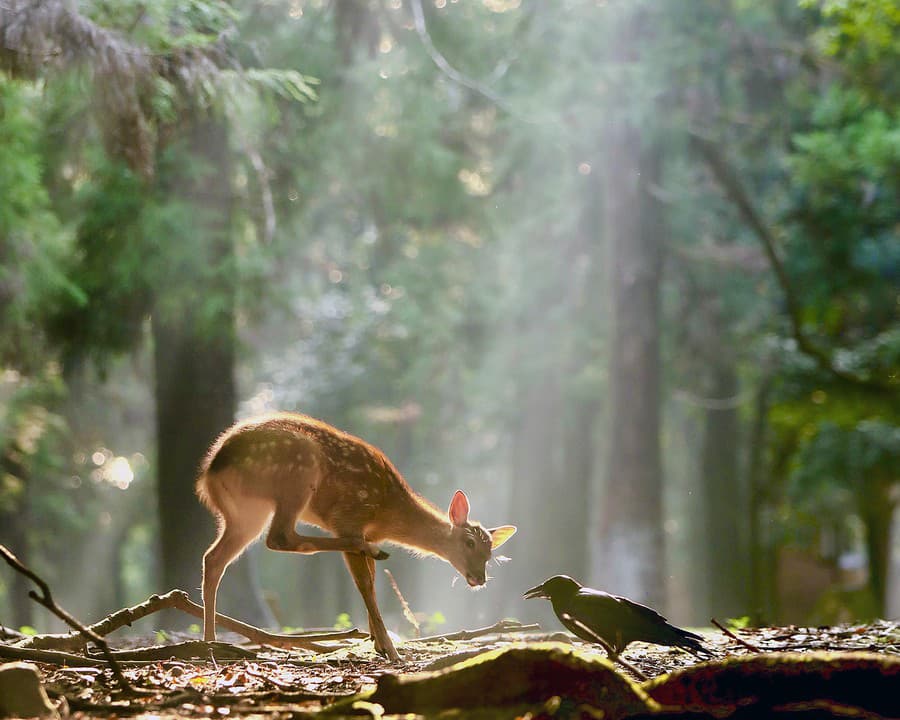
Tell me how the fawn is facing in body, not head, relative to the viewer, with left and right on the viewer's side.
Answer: facing to the right of the viewer

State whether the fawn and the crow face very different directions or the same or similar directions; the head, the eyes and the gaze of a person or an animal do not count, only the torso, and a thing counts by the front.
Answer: very different directions

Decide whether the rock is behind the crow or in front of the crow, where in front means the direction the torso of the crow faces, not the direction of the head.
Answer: in front

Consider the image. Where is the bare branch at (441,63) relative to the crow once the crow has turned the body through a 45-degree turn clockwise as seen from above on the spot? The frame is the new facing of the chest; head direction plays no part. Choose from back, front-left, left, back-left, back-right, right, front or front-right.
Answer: front-right

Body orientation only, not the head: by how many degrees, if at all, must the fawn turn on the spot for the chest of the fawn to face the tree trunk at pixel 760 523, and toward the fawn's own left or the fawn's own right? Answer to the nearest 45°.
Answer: approximately 45° to the fawn's own left

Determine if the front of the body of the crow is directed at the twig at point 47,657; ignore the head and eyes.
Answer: yes

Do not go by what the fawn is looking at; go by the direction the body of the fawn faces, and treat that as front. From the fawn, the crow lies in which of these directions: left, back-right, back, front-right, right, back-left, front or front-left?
front-right

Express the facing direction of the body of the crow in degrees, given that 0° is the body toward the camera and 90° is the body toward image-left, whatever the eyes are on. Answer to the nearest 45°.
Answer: approximately 90°

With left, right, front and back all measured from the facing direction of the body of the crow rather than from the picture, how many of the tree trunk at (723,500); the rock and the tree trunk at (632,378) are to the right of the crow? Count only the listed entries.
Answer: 2

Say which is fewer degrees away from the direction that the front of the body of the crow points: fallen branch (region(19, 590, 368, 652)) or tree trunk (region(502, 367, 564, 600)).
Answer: the fallen branch

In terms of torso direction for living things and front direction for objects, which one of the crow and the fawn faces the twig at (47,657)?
the crow

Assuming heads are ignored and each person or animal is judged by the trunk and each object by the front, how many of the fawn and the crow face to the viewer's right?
1

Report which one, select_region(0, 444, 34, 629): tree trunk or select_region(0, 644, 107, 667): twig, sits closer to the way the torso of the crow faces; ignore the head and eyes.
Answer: the twig
